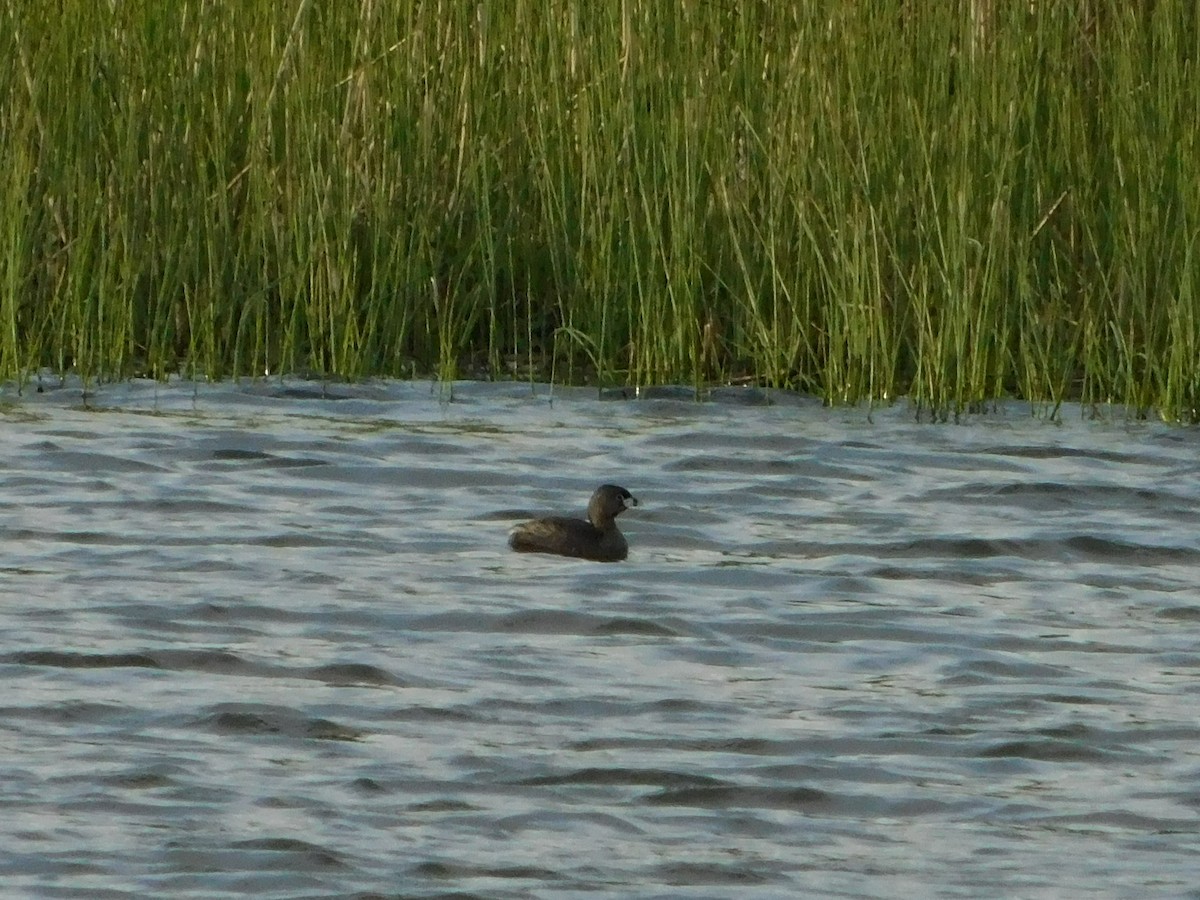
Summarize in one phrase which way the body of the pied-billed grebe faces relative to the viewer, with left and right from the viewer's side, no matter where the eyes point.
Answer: facing to the right of the viewer
